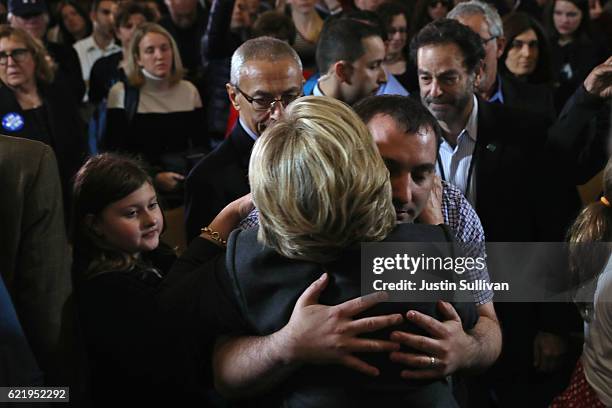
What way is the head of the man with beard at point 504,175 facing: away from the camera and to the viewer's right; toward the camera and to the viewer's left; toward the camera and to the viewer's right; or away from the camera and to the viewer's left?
toward the camera and to the viewer's left

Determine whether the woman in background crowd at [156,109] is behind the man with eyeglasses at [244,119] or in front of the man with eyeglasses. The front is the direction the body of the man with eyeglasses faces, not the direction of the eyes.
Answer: behind

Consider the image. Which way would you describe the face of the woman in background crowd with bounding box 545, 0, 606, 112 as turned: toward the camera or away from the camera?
toward the camera

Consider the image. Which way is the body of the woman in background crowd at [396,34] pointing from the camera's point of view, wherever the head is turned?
toward the camera

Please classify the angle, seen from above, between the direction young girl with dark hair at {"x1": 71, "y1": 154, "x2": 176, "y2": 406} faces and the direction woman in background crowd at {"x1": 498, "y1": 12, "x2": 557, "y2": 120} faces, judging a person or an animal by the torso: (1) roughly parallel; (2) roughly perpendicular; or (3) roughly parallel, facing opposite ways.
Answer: roughly perpendicular

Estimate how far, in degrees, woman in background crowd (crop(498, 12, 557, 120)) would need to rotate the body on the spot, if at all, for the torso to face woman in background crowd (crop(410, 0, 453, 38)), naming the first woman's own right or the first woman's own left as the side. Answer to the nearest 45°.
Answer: approximately 135° to the first woman's own right

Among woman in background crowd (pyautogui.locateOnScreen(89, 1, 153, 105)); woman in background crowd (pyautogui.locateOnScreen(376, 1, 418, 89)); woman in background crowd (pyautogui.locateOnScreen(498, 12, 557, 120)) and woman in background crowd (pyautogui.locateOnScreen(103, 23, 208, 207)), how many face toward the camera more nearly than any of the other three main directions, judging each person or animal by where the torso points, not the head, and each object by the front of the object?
4

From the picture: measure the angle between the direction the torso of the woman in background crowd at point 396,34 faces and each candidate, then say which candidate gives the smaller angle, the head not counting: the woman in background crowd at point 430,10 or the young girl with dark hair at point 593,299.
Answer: the young girl with dark hair

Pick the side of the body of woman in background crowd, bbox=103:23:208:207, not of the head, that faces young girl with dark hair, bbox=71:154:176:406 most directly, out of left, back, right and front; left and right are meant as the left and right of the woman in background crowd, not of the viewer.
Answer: front

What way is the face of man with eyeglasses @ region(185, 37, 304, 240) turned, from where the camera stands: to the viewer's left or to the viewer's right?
to the viewer's right

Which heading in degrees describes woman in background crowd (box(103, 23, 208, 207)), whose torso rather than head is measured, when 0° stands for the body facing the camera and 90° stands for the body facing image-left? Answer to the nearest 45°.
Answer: approximately 0°

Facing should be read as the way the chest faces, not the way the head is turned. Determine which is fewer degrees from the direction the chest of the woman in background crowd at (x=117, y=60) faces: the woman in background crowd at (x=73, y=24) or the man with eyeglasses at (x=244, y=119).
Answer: the man with eyeglasses

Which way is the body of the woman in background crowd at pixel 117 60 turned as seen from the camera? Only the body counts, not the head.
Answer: toward the camera
